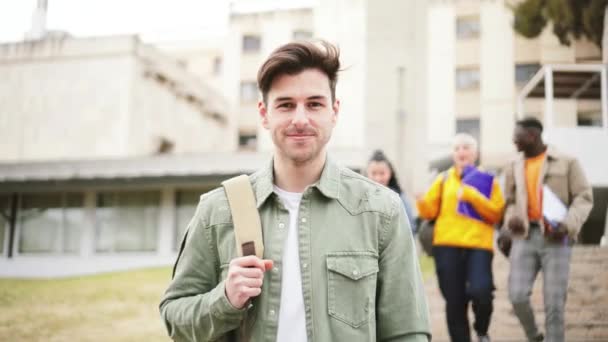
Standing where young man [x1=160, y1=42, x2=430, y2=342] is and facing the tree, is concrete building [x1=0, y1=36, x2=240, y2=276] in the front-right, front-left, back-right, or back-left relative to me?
front-left

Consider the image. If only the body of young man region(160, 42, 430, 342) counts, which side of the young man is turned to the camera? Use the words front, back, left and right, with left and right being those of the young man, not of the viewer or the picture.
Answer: front

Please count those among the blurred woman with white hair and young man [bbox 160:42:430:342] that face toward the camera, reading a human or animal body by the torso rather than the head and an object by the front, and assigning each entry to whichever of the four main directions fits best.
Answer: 2

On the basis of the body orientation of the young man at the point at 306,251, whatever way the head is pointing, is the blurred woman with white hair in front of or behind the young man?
behind

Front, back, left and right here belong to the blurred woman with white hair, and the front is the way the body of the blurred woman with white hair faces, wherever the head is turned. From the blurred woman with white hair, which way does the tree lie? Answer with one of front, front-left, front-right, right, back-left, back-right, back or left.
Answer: back

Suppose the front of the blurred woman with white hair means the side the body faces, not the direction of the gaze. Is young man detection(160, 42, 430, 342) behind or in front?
in front

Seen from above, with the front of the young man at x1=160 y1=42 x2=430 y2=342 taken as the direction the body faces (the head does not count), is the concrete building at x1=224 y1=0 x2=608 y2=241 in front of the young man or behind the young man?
behind

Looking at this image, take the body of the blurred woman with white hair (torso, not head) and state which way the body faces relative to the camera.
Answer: toward the camera

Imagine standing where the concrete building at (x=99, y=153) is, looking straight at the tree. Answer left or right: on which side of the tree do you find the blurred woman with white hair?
right

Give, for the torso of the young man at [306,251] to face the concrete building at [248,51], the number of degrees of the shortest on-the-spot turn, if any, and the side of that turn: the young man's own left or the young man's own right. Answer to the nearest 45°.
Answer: approximately 180°

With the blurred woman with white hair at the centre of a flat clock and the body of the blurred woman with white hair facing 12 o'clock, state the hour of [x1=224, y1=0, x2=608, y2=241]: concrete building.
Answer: The concrete building is roughly at 6 o'clock from the blurred woman with white hair.

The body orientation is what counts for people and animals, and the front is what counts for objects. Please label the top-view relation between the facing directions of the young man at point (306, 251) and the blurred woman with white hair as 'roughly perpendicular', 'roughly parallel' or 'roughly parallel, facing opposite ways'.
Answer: roughly parallel

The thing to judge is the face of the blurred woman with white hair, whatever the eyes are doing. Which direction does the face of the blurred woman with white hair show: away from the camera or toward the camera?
toward the camera

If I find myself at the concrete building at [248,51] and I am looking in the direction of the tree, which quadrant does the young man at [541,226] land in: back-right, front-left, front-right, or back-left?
front-right
